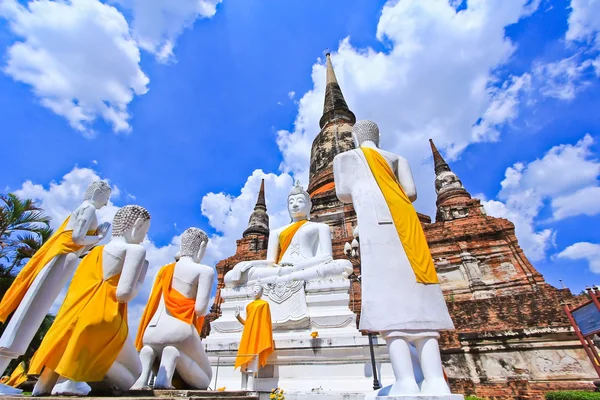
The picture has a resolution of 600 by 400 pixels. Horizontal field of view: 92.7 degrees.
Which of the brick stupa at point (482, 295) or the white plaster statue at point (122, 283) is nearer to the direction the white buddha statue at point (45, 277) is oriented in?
the brick stupa

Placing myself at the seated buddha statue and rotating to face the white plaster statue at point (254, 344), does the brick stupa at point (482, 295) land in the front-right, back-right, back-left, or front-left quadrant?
back-left

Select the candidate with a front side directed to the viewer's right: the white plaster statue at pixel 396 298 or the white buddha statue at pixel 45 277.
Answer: the white buddha statue

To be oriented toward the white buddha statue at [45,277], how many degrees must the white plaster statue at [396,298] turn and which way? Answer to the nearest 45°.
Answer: approximately 90° to its left

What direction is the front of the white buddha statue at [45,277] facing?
to the viewer's right

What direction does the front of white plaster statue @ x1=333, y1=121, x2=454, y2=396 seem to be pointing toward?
away from the camera

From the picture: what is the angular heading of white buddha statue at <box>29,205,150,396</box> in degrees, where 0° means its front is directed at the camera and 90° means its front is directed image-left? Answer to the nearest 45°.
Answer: approximately 225°

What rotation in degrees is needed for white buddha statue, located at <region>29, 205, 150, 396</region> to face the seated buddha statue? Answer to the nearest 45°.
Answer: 0° — it already faces it

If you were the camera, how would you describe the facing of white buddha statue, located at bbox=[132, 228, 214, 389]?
facing away from the viewer and to the right of the viewer

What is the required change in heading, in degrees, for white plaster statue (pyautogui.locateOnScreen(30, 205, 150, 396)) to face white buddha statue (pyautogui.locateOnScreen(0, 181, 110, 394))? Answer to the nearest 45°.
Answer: approximately 90° to its left

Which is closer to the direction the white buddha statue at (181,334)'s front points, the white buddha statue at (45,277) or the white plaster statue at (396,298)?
the white plaster statue

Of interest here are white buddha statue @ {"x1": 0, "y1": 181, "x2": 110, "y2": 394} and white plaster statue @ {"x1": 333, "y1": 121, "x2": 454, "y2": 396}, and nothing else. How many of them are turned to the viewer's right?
1
